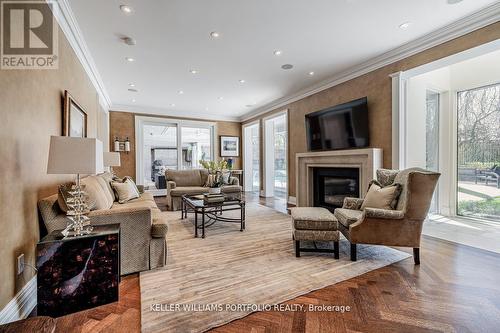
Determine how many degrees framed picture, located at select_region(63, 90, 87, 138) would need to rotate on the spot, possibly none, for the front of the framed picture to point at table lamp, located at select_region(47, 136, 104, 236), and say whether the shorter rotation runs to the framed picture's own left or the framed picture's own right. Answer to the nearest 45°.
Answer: approximately 45° to the framed picture's own right

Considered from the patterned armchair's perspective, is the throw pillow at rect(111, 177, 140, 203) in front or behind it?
in front

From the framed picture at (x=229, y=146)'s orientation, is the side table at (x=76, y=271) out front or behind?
out front

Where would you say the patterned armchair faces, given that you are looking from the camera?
facing to the left of the viewer

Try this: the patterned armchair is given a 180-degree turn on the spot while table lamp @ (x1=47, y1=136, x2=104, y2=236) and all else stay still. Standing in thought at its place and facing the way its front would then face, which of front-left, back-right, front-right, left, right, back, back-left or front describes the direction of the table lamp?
back-right

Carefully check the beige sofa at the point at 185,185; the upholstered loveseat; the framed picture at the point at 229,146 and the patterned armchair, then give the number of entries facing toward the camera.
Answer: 2

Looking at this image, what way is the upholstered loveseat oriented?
to the viewer's right

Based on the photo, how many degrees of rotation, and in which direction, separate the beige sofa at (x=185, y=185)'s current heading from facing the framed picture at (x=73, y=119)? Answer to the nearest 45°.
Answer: approximately 45° to its right

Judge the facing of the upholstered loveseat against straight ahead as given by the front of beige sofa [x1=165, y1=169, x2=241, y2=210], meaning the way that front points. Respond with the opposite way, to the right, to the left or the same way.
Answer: to the left

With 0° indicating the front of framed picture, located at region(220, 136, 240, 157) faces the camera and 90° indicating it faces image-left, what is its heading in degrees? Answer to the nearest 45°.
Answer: approximately 0°

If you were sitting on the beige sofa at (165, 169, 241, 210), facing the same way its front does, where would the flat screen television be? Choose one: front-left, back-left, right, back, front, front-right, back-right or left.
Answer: front-left

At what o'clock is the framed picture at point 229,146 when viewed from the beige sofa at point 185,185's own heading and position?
The framed picture is roughly at 7 o'clock from the beige sofa.

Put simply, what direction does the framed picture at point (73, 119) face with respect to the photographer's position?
facing the viewer and to the right of the viewer
